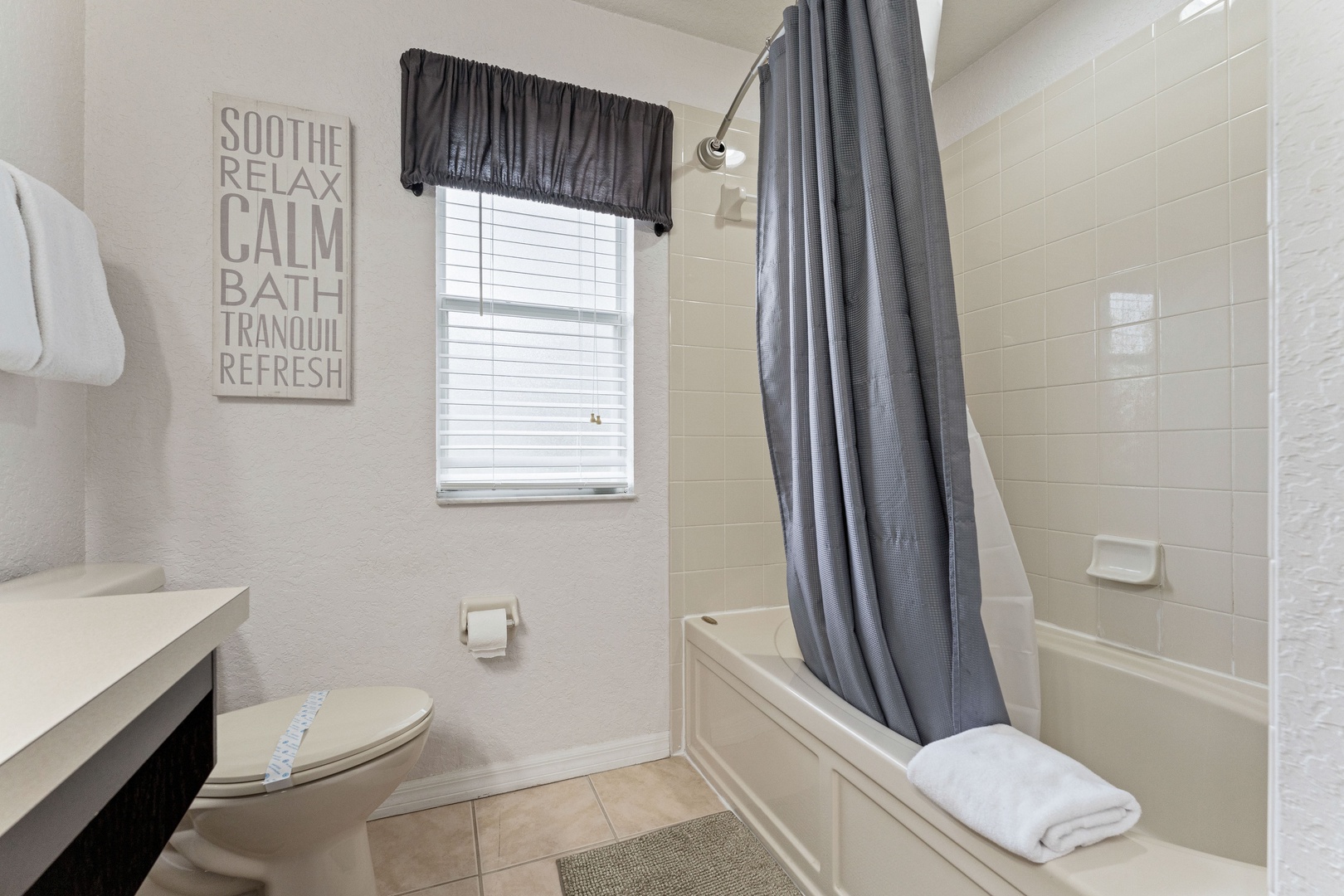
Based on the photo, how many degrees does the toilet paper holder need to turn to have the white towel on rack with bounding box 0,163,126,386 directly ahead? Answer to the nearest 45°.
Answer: approximately 45° to its right

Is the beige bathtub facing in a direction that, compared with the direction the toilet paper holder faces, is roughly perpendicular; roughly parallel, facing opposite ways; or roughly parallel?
roughly perpendicular

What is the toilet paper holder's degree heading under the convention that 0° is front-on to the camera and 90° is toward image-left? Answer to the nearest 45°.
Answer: approximately 0°

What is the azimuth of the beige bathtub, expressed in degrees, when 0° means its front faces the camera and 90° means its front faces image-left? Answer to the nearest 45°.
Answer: approximately 45°

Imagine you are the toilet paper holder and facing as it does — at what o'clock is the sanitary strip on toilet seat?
The sanitary strip on toilet seat is roughly at 1 o'clock from the toilet paper holder.

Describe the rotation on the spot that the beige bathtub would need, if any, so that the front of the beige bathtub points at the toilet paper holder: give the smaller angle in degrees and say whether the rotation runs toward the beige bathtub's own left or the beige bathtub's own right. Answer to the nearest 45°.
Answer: approximately 45° to the beige bathtub's own right

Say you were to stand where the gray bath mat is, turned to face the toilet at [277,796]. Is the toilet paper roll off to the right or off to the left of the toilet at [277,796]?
right

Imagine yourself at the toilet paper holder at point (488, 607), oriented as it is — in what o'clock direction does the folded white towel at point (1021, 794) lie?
The folded white towel is roughly at 11 o'clock from the toilet paper holder.
